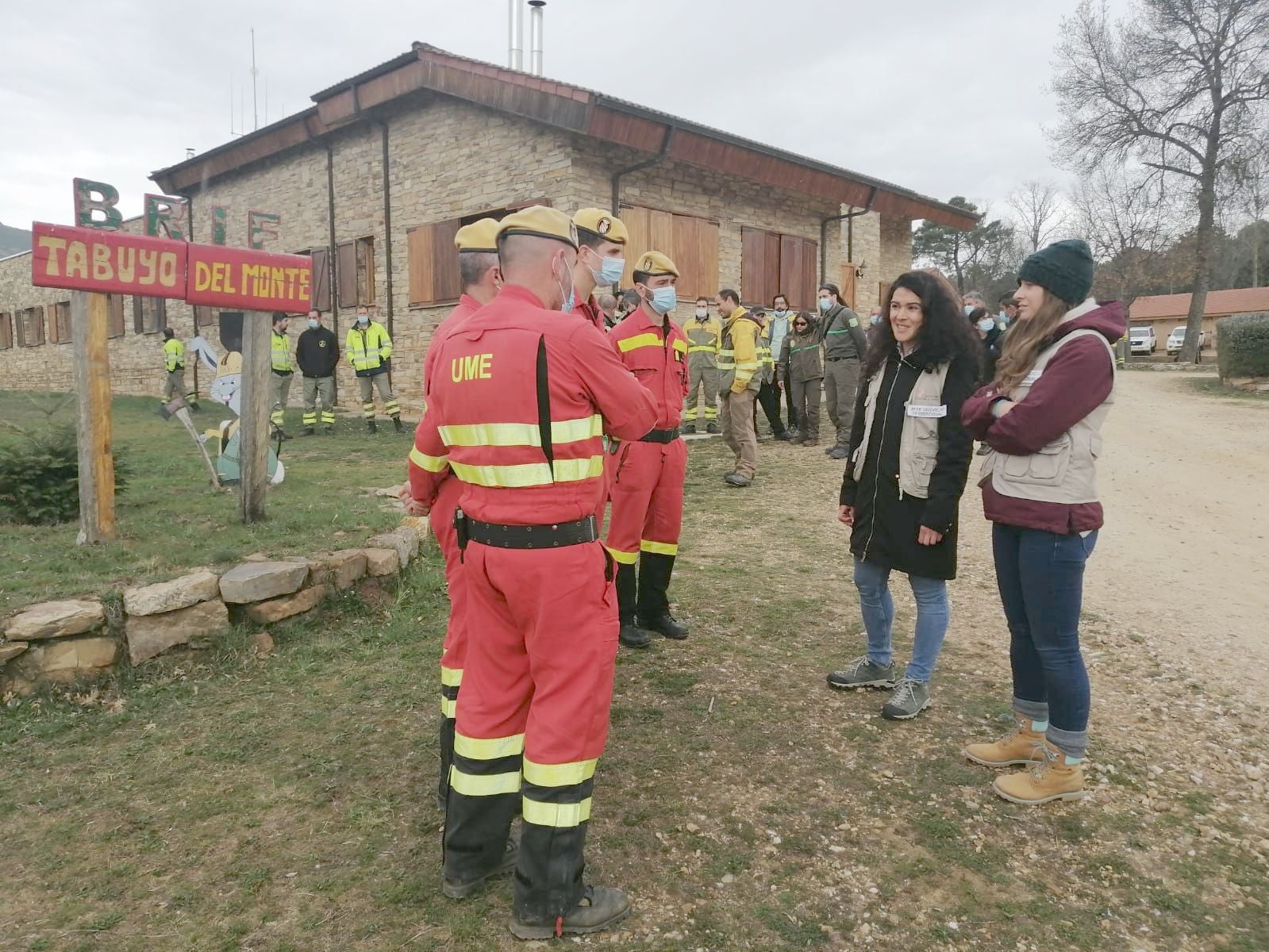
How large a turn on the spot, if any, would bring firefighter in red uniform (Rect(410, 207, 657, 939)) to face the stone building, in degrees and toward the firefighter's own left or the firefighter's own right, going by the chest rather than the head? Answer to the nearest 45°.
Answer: approximately 45° to the firefighter's own left

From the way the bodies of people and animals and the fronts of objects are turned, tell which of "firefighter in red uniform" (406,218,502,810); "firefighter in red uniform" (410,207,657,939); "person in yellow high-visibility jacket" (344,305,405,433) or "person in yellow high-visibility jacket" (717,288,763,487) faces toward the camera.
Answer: "person in yellow high-visibility jacket" (344,305,405,433)

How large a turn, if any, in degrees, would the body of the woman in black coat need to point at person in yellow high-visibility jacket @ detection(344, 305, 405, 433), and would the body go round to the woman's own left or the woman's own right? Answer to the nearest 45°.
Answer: approximately 90° to the woman's own right

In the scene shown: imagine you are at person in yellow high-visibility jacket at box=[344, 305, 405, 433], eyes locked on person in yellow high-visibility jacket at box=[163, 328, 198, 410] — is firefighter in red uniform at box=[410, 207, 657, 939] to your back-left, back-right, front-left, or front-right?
back-left

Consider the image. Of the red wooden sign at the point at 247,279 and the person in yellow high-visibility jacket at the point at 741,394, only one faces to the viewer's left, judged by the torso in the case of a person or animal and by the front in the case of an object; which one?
the person in yellow high-visibility jacket

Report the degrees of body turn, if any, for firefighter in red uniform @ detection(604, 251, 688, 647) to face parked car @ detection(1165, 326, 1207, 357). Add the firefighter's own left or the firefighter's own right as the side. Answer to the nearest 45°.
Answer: approximately 90° to the firefighter's own left

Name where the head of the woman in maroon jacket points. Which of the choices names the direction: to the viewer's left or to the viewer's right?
to the viewer's left

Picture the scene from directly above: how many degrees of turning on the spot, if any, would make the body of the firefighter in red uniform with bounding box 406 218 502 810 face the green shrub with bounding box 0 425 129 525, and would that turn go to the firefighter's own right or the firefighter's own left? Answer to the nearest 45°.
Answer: approximately 90° to the firefighter's own left

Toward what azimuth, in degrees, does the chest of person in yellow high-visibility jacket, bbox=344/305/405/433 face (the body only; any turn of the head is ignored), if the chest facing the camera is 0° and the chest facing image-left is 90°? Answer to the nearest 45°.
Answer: approximately 0°

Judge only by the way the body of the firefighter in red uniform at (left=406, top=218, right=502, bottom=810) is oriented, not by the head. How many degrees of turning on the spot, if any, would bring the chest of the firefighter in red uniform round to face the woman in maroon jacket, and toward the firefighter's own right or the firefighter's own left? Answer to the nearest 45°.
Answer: approximately 45° to the firefighter's own right

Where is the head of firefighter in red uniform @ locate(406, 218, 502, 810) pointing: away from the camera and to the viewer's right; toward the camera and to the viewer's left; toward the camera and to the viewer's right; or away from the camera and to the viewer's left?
away from the camera and to the viewer's right

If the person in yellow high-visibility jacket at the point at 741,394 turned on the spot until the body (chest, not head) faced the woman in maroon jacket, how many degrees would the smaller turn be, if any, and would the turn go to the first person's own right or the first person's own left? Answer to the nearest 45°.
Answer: approximately 90° to the first person's own left

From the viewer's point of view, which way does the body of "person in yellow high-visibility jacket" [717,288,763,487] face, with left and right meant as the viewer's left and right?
facing to the left of the viewer
